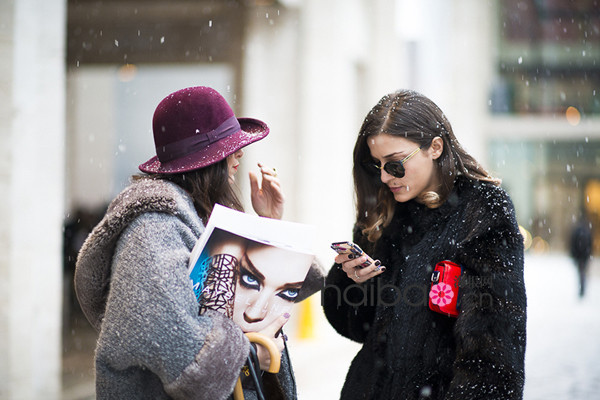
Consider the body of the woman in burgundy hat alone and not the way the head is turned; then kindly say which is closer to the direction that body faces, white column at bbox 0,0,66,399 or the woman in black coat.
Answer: the woman in black coat

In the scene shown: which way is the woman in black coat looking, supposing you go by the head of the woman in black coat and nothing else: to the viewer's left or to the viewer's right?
to the viewer's left

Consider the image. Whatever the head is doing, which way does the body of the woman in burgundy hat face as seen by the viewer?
to the viewer's right

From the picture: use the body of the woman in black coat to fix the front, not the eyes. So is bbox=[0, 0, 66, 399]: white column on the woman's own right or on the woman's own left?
on the woman's own right

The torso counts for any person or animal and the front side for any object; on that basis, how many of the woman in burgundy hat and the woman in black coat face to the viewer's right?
1

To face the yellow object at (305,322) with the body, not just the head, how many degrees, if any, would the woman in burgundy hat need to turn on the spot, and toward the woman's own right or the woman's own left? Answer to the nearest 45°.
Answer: approximately 90° to the woman's own left

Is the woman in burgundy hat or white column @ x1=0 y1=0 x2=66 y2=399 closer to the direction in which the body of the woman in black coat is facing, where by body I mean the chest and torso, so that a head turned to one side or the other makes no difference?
the woman in burgundy hat

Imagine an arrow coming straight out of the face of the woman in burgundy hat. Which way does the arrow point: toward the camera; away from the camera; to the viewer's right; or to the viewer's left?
to the viewer's right

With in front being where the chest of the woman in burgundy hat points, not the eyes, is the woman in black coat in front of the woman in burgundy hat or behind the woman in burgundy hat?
in front

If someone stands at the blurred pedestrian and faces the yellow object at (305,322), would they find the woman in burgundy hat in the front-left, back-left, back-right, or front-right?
front-left

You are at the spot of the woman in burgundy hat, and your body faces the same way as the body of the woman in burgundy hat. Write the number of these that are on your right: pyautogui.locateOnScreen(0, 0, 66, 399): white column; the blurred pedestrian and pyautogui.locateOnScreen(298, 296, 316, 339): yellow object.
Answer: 0

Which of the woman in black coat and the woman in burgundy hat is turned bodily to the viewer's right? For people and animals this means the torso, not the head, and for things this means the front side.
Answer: the woman in burgundy hat
